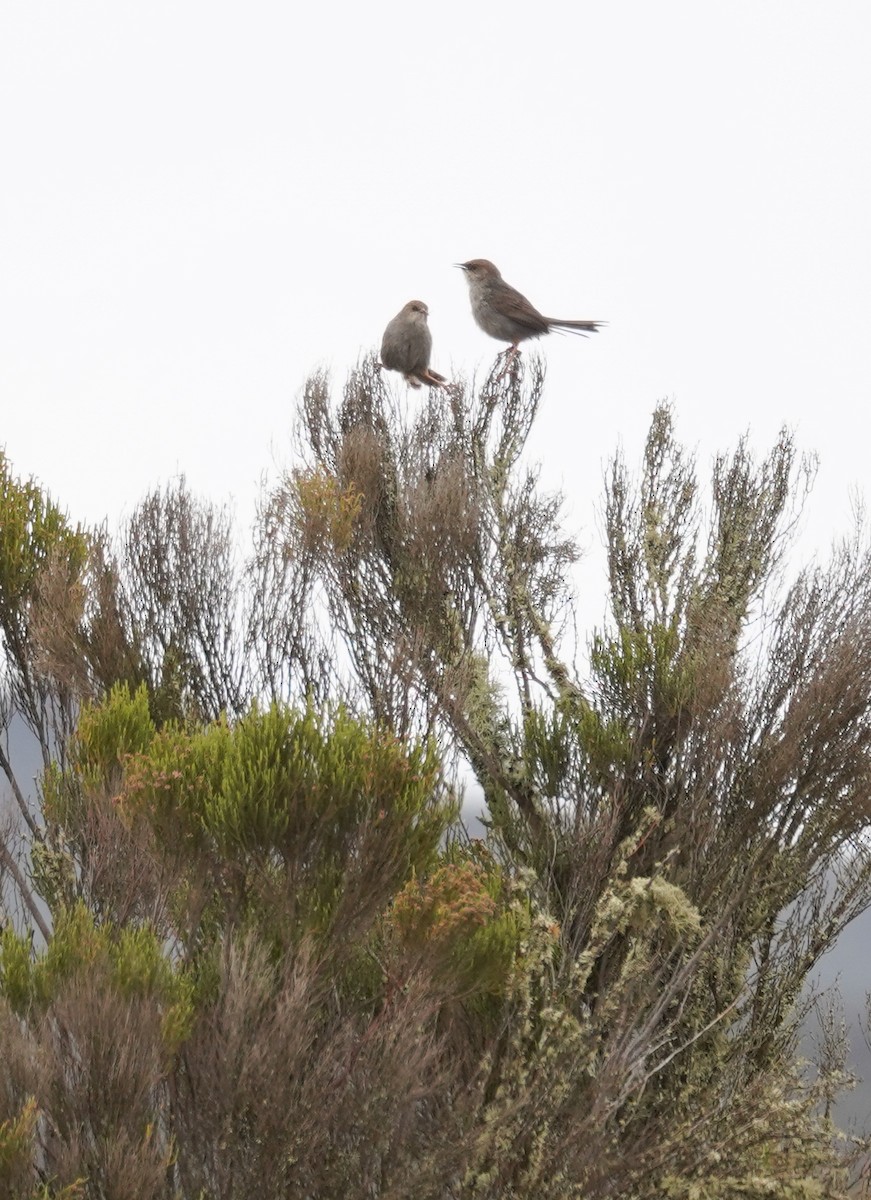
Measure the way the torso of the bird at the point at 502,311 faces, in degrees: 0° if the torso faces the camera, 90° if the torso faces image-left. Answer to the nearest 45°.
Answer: approximately 90°

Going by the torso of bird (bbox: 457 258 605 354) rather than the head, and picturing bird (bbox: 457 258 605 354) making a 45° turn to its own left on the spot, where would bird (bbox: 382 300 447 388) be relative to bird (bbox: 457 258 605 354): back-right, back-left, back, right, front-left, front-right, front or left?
right
